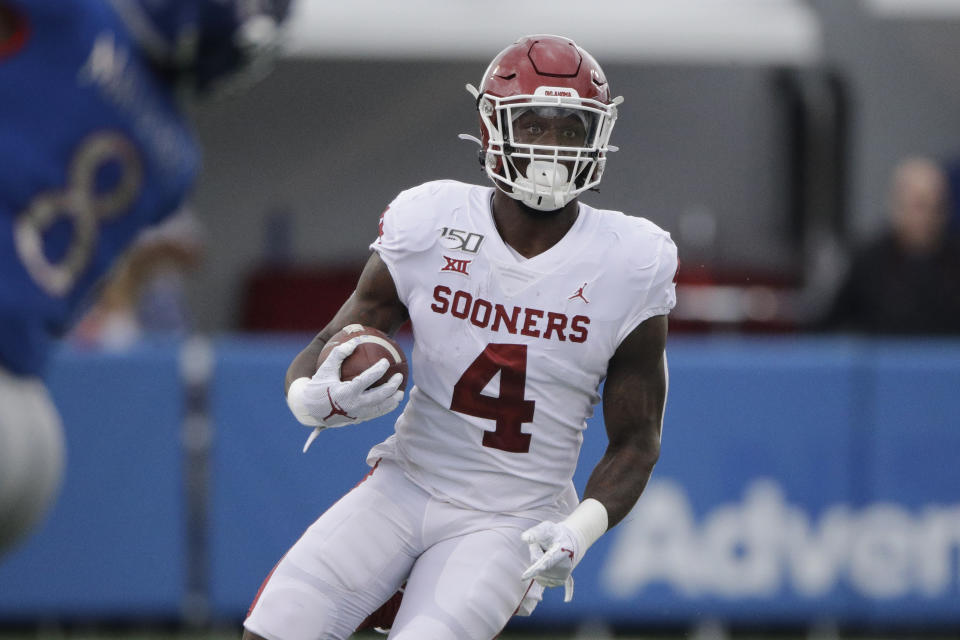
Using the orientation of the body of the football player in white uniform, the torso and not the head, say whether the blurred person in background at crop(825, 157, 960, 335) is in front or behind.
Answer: behind

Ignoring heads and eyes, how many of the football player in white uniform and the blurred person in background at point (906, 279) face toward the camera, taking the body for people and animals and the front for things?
2

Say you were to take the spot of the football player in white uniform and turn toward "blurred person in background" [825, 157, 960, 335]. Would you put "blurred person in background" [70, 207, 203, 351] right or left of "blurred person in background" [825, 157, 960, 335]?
left

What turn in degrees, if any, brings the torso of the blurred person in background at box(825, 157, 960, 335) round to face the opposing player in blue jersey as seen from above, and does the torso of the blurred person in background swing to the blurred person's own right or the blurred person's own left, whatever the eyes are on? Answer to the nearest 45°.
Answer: approximately 45° to the blurred person's own right

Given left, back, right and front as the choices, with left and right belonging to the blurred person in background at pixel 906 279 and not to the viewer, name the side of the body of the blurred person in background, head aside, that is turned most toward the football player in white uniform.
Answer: front

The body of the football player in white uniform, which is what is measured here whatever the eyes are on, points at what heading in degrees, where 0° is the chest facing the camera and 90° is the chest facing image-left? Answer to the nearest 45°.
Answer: approximately 0°

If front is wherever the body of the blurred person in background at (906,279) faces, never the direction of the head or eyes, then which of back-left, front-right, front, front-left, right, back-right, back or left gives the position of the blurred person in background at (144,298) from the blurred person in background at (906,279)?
right

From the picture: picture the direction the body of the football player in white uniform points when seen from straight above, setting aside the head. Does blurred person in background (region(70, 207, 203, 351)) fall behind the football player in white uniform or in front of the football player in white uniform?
behind
